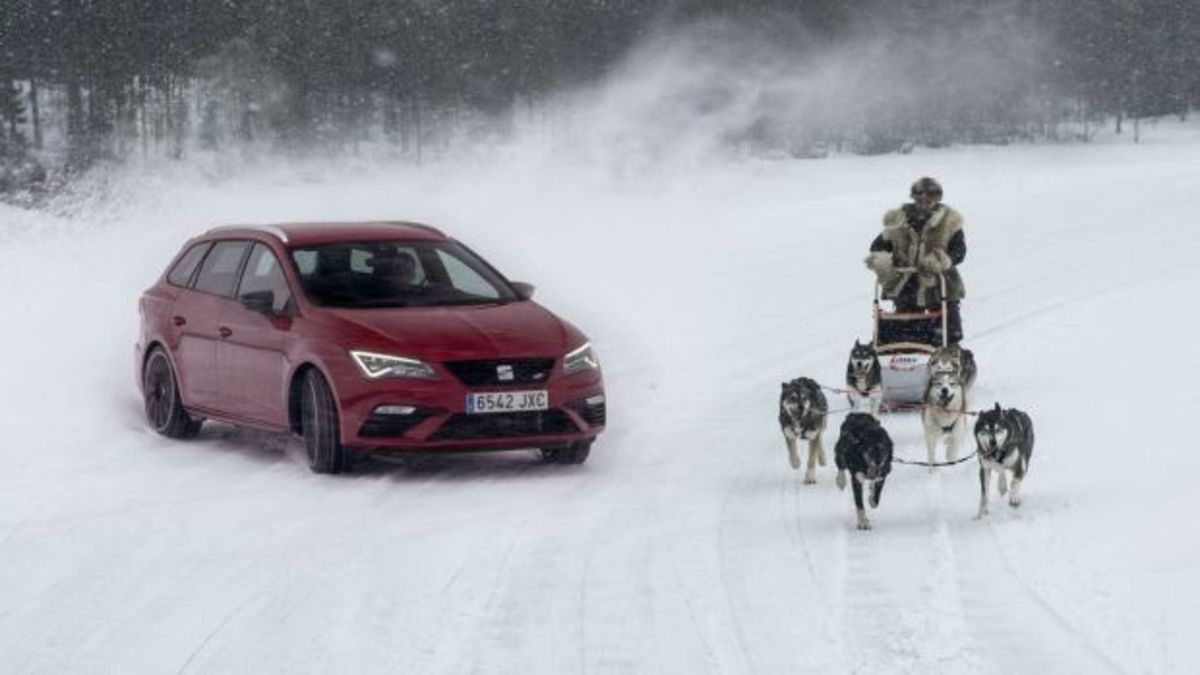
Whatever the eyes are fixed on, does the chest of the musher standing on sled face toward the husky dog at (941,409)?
yes

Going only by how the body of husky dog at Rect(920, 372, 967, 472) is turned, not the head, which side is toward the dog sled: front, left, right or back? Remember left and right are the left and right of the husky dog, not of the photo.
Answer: back

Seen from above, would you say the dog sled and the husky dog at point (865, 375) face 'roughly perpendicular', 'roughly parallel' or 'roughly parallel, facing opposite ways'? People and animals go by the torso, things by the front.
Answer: roughly parallel

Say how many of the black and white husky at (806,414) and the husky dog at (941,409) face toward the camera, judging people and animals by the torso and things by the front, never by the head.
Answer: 2

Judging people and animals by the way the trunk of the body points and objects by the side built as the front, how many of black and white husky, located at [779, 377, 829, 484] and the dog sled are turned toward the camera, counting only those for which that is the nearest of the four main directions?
2

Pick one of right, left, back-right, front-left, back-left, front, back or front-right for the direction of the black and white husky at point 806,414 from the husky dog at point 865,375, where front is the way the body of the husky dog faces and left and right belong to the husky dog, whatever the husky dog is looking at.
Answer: front

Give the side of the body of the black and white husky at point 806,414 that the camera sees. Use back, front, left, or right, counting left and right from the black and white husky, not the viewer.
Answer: front

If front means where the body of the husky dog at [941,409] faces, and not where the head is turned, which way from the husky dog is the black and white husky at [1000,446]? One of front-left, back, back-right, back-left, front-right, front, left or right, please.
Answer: front

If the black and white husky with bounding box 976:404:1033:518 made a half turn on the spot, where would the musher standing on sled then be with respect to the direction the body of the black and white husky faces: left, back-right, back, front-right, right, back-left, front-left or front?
front

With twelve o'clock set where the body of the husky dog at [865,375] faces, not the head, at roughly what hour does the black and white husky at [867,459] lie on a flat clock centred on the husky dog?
The black and white husky is roughly at 12 o'clock from the husky dog.

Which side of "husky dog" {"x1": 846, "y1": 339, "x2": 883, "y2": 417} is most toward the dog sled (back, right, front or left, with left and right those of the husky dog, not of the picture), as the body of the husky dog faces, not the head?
back

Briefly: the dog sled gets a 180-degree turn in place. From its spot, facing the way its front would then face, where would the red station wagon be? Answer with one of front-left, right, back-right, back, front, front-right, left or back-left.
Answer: back-left

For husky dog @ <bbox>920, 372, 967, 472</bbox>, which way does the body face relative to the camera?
toward the camera

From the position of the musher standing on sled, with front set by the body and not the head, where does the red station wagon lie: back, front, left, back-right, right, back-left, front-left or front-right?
front-right

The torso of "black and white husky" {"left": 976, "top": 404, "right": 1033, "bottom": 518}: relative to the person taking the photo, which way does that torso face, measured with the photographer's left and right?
facing the viewer
